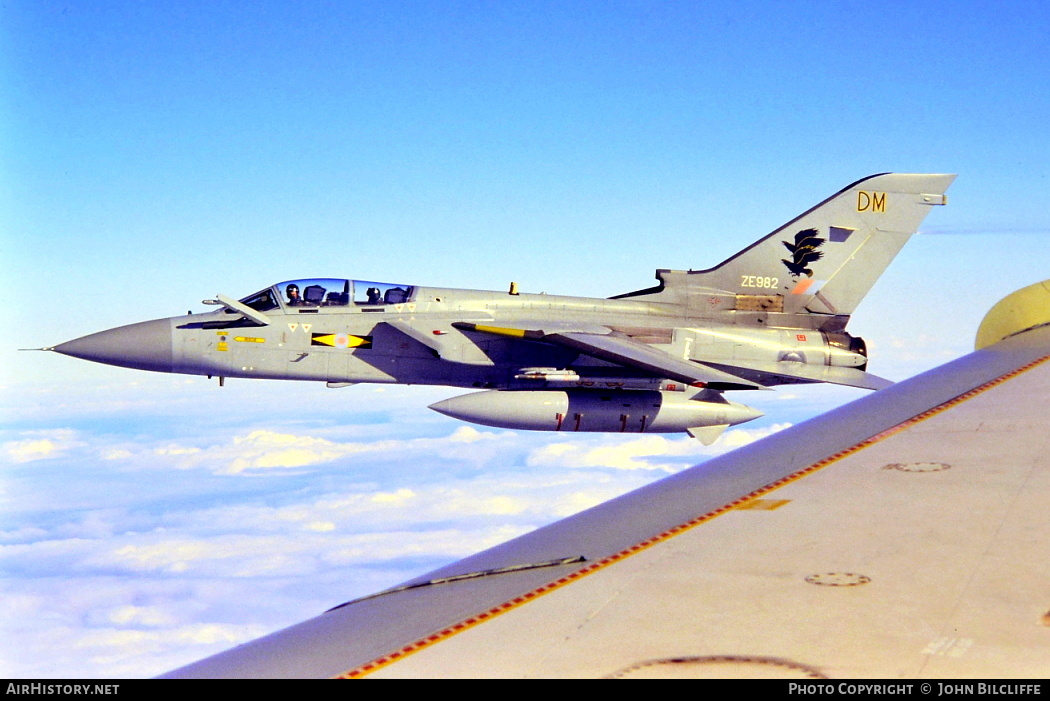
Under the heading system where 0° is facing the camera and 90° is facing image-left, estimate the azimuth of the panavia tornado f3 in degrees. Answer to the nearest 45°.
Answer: approximately 90°
